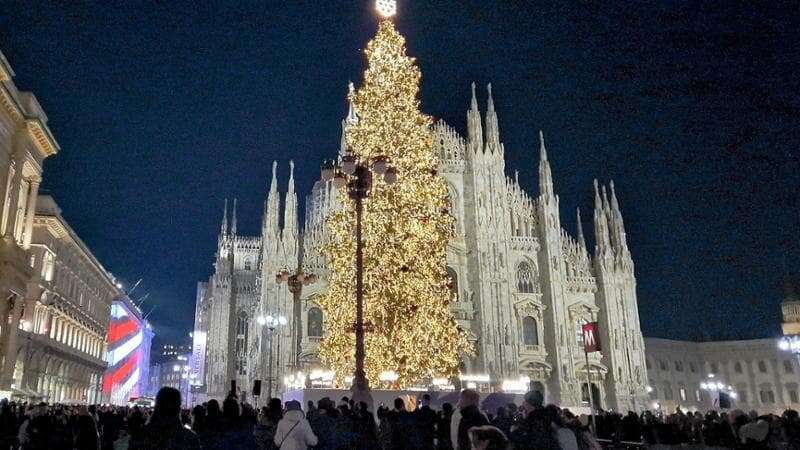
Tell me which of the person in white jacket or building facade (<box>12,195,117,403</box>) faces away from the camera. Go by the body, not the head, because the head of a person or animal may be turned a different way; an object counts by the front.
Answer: the person in white jacket

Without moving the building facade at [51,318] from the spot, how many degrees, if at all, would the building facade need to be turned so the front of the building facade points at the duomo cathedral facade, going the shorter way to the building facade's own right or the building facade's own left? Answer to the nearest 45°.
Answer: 0° — it already faces it

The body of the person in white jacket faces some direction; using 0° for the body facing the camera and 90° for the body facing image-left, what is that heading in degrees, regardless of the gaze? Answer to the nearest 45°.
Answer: approximately 180°

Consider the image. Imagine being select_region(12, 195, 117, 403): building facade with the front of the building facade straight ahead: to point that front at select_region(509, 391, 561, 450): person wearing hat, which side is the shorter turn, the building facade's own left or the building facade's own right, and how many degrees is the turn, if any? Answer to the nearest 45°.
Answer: approximately 45° to the building facade's own right

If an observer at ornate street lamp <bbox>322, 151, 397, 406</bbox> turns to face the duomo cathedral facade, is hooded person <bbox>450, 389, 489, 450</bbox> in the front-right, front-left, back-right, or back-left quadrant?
back-right

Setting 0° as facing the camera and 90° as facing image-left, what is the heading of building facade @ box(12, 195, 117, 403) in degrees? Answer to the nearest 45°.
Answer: approximately 315°

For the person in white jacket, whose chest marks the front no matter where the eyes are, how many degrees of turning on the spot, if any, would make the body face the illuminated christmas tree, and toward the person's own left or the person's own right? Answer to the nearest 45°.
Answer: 0° — they already face it

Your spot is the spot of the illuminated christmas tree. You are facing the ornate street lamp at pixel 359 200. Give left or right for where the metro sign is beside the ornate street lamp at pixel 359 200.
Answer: left

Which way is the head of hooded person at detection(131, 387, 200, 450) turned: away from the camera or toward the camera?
away from the camera

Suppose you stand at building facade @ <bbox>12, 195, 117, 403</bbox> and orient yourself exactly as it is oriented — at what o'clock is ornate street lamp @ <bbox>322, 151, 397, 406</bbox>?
The ornate street lamp is roughly at 1 o'clock from the building facade.

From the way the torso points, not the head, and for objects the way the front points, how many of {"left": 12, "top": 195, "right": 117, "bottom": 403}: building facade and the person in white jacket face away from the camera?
1

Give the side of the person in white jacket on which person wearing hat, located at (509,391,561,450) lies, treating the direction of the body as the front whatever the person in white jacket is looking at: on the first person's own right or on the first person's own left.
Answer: on the first person's own right
